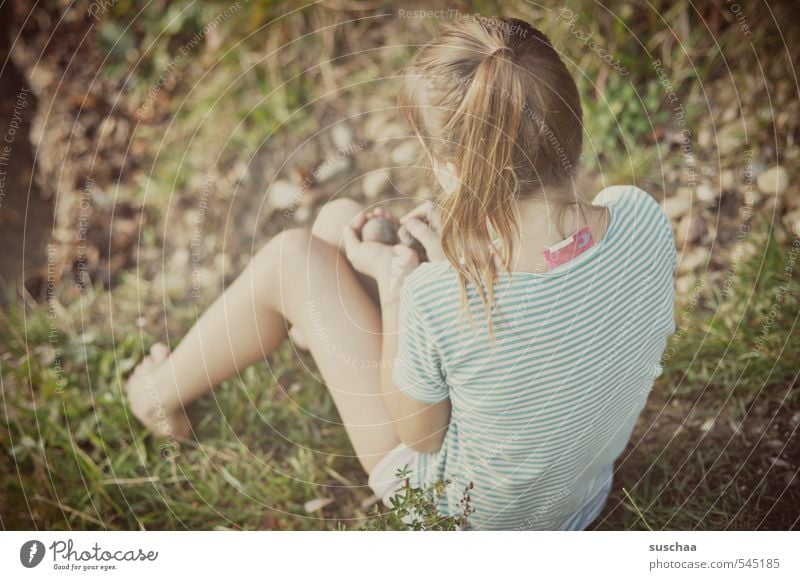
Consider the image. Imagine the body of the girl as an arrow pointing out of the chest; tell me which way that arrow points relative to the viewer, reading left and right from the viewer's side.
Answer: facing away from the viewer and to the left of the viewer

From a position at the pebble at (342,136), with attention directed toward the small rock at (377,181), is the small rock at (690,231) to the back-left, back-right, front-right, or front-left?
front-left

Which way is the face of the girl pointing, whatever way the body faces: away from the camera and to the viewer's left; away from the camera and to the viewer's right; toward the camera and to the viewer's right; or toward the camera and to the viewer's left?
away from the camera and to the viewer's left
